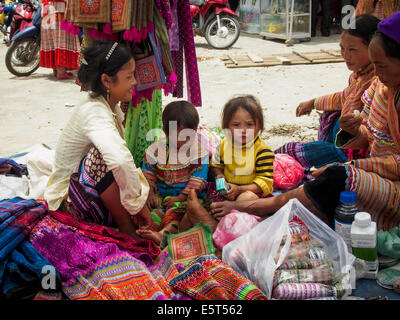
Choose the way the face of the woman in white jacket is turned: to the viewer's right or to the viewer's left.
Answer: to the viewer's right

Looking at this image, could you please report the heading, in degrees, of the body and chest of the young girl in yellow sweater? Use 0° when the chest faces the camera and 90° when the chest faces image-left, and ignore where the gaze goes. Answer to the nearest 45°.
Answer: approximately 0°

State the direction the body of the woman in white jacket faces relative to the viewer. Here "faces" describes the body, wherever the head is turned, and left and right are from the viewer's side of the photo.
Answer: facing to the right of the viewer

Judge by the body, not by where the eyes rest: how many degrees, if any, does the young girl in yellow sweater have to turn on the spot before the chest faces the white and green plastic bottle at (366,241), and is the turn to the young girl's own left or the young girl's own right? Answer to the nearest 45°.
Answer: approximately 45° to the young girl's own left

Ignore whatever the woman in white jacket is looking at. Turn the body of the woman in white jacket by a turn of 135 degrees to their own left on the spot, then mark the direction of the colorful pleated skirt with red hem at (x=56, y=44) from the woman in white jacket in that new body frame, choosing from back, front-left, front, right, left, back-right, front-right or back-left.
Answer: front-right

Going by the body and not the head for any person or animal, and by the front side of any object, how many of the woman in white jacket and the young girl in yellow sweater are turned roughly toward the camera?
1

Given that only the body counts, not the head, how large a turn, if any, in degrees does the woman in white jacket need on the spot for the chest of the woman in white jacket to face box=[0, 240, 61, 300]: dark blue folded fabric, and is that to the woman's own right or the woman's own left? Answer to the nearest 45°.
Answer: approximately 135° to the woman's own right

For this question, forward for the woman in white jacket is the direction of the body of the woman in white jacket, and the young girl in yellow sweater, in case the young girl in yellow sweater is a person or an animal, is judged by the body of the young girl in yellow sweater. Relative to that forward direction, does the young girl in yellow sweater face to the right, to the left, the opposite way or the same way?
to the right
